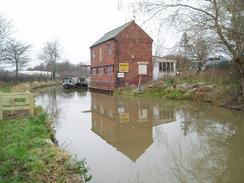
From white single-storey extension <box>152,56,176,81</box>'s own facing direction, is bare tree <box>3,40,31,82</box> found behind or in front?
behind

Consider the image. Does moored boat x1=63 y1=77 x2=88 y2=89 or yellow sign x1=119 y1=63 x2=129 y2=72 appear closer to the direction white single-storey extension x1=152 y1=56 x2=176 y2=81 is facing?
the yellow sign

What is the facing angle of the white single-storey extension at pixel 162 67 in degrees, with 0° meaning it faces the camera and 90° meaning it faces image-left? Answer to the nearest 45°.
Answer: approximately 315°

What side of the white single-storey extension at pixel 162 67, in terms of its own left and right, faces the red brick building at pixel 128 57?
right

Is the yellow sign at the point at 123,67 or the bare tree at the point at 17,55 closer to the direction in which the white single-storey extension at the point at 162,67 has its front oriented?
the yellow sign

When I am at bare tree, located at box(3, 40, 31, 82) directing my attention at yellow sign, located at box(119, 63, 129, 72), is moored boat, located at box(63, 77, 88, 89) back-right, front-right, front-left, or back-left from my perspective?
front-left

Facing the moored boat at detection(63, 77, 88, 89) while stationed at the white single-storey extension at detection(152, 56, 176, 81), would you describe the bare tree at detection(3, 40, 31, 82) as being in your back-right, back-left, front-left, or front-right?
front-right

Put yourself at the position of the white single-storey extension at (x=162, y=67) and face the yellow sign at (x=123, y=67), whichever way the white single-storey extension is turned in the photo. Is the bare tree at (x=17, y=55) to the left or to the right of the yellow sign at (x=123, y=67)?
right

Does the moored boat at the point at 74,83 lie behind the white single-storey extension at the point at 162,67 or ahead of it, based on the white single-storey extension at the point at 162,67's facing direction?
behind

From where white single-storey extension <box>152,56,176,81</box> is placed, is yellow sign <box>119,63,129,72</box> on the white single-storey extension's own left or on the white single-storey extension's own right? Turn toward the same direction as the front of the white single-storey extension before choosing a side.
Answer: on the white single-storey extension's own right
